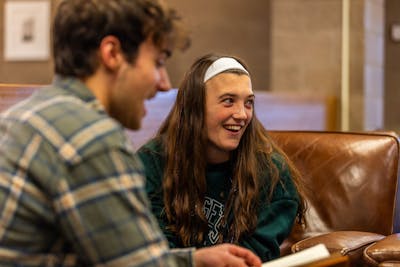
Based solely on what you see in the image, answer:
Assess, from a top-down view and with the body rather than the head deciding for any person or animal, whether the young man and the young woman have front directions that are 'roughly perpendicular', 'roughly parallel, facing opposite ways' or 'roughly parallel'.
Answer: roughly perpendicular

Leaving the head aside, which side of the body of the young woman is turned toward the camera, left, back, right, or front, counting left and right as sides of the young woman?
front

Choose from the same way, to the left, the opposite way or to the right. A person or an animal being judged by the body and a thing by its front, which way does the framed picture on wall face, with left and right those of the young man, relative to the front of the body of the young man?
to the right

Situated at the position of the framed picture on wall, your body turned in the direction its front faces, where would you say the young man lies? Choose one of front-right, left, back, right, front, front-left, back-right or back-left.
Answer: front

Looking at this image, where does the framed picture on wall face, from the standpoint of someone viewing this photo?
facing the viewer

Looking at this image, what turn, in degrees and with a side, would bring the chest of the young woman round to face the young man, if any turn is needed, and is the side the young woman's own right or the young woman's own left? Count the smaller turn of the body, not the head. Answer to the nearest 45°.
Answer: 0° — they already face them

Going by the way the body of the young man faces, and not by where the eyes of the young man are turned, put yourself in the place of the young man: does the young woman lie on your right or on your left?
on your left

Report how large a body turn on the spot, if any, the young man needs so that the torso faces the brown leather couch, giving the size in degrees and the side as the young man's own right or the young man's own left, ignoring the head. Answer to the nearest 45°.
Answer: approximately 45° to the young man's own left

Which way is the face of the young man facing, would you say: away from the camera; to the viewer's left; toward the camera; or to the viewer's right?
to the viewer's right

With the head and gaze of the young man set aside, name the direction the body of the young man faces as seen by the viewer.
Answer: to the viewer's right

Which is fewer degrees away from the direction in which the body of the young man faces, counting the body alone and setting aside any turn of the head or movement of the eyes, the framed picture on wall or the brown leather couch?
the brown leather couch

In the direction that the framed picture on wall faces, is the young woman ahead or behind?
ahead
